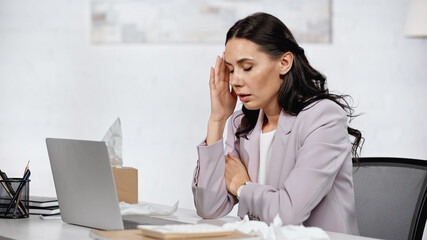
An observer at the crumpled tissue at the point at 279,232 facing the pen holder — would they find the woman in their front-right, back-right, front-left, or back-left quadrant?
front-right

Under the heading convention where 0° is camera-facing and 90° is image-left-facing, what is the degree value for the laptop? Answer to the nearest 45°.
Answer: approximately 225°

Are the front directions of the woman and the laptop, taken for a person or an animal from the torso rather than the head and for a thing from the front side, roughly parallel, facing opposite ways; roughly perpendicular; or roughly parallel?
roughly parallel, facing opposite ways

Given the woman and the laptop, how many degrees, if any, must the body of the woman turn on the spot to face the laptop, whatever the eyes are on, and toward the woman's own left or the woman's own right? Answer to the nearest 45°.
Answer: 0° — they already face it

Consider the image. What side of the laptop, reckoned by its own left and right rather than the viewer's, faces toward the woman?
front

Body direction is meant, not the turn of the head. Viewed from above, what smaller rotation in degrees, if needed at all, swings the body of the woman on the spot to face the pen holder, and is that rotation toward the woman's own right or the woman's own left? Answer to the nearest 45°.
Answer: approximately 45° to the woman's own right

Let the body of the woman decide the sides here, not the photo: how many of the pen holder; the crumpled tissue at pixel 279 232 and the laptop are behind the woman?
0

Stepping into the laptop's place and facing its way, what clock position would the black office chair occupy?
The black office chair is roughly at 1 o'clock from the laptop.

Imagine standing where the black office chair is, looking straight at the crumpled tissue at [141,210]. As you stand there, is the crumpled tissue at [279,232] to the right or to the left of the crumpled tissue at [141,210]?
left

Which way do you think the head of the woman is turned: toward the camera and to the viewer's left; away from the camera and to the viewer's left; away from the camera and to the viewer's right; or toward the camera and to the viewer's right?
toward the camera and to the viewer's left

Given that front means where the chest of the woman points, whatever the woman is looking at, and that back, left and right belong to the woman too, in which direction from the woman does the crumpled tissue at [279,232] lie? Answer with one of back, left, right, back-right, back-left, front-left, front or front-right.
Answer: front-left

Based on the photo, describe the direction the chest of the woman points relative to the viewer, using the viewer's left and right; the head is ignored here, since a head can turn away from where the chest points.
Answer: facing the viewer and to the left of the viewer
